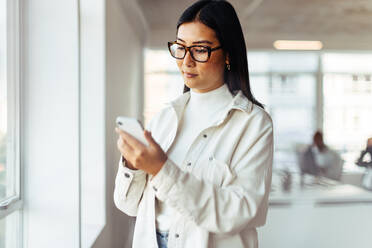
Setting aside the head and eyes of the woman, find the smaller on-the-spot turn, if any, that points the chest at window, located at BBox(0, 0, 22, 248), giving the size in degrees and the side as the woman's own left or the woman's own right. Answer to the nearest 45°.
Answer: approximately 90° to the woman's own right

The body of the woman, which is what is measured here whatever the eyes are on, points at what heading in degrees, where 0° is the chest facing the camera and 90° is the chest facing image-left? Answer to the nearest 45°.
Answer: approximately 45°

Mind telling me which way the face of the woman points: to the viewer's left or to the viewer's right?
to the viewer's left
